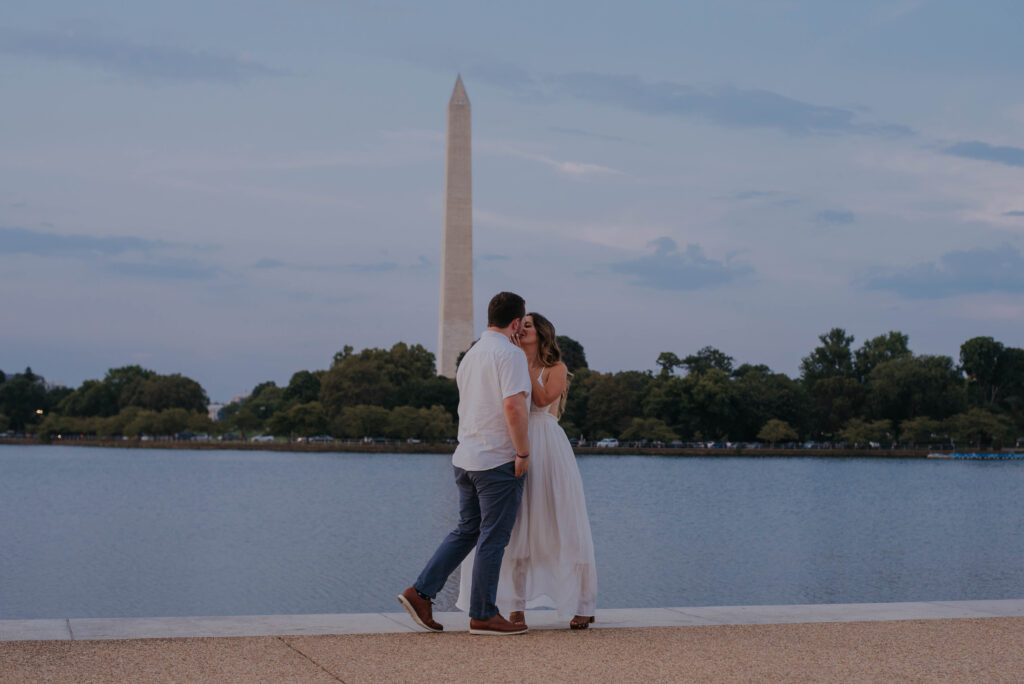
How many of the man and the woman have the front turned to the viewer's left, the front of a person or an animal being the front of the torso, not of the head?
1

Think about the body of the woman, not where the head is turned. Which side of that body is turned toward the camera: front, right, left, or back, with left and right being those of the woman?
left

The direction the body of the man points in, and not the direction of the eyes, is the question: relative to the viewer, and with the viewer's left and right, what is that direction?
facing away from the viewer and to the right of the viewer
